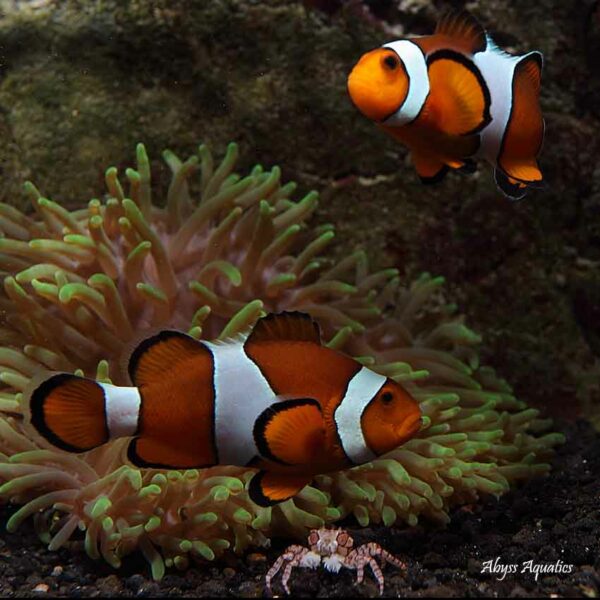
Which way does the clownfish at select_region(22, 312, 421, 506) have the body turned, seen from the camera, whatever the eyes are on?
to the viewer's right

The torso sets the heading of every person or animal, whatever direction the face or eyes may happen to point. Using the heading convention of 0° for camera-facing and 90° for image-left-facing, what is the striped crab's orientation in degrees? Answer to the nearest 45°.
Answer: approximately 0°

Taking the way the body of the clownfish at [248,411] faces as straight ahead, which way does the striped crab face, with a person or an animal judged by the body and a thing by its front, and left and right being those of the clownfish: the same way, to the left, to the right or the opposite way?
to the right

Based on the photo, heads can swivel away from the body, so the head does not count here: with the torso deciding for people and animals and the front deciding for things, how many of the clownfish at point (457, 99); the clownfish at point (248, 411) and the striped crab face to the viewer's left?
1

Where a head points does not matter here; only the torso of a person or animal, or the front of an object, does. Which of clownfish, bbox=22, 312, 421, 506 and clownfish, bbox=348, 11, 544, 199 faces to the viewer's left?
clownfish, bbox=348, 11, 544, 199

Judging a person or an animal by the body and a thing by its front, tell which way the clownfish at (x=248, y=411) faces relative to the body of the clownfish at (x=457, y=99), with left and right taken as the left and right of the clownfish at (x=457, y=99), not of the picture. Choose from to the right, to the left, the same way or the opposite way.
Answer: the opposite way

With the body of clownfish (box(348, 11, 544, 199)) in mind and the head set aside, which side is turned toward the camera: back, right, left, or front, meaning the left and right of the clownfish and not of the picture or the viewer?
left

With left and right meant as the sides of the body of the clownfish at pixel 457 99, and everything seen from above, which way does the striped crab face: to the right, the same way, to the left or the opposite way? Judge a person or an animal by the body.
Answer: to the left
